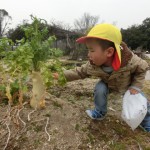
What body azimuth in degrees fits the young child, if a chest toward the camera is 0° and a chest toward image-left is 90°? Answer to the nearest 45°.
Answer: approximately 45°

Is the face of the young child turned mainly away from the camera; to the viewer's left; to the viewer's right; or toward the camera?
to the viewer's left
